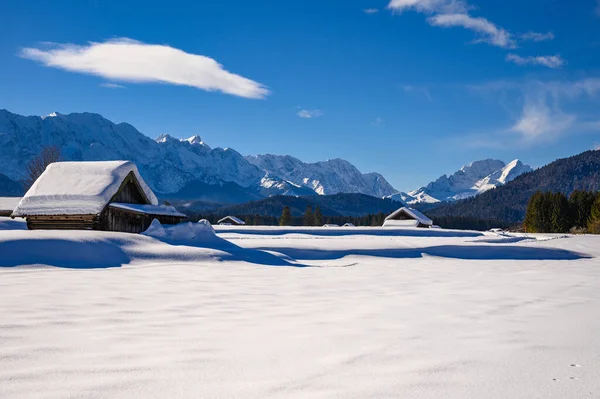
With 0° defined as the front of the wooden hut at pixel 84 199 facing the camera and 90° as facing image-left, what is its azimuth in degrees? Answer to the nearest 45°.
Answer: approximately 315°
